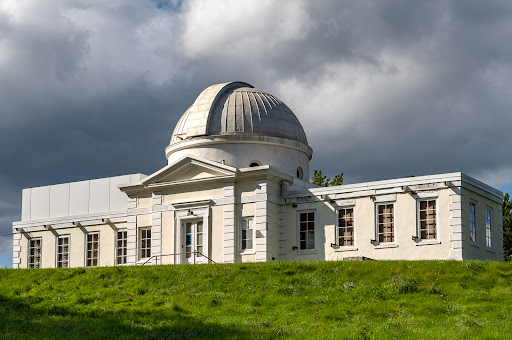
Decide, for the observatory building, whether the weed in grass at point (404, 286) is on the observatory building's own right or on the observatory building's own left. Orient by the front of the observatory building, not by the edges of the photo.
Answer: on the observatory building's own left

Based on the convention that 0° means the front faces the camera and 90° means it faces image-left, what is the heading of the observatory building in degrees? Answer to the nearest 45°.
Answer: approximately 45°
